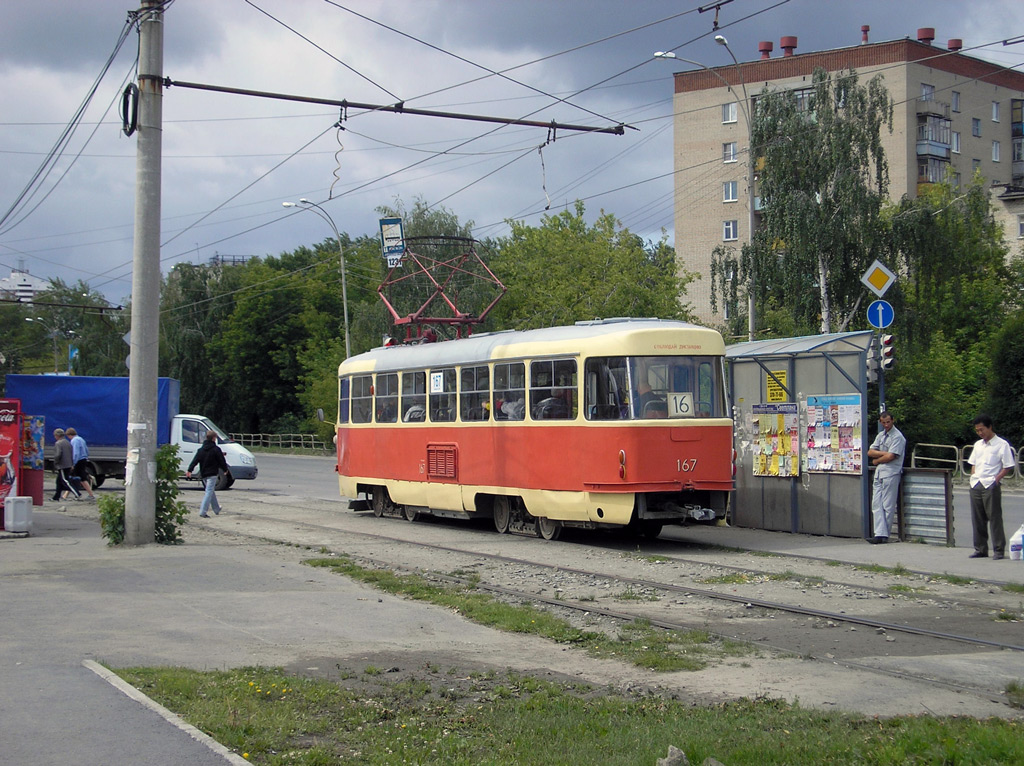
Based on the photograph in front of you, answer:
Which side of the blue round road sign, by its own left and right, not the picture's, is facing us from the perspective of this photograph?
front

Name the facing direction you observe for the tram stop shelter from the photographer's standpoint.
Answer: facing the viewer and to the left of the viewer

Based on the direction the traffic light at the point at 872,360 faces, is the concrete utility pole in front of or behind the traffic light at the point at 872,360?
in front

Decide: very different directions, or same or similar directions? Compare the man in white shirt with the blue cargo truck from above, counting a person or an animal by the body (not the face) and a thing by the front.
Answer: very different directions

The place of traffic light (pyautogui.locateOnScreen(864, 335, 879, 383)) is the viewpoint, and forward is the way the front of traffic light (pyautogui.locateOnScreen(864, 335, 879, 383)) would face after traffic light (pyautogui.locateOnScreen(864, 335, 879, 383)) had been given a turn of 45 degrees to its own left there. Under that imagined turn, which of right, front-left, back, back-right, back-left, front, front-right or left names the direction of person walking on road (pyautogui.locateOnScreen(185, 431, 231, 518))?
front-right

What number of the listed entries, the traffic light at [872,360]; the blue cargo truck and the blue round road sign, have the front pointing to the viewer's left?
1

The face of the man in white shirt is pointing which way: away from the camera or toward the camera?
toward the camera

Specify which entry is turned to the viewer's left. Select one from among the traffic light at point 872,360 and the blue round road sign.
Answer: the traffic light

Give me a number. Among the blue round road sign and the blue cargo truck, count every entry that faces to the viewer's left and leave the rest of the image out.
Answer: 0

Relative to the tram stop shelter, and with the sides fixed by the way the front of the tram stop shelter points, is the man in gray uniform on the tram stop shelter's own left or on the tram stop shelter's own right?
on the tram stop shelter's own left
